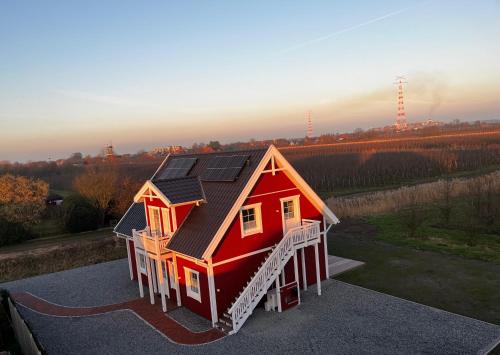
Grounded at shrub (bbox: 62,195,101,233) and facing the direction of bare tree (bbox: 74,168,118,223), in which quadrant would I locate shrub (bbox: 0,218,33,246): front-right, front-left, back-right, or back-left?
back-left

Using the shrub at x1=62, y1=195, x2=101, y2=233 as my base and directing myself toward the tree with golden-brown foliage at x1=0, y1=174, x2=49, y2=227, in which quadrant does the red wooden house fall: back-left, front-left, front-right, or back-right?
back-left

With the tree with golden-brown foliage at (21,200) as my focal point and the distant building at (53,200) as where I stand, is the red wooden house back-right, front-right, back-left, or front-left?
front-left

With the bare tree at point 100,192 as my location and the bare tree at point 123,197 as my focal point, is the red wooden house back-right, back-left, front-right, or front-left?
front-right

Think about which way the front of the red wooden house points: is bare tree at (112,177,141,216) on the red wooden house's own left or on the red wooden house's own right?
on the red wooden house's own right

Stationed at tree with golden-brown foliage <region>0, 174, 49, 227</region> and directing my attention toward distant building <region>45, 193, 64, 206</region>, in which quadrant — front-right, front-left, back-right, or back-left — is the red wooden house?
back-right

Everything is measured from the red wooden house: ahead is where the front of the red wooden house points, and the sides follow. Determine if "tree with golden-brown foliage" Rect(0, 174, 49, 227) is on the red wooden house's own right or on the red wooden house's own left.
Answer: on the red wooden house's own right

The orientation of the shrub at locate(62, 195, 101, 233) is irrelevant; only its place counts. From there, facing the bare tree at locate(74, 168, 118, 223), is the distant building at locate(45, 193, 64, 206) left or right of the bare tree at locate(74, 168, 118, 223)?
left

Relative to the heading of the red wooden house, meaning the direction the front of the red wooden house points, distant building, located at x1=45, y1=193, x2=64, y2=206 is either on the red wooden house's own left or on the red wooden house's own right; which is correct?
on the red wooden house's own right

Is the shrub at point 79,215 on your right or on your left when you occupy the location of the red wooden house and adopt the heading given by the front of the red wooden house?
on your right

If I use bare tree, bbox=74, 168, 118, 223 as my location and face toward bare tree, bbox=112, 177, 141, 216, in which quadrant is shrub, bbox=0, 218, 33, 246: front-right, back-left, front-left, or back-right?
back-right
